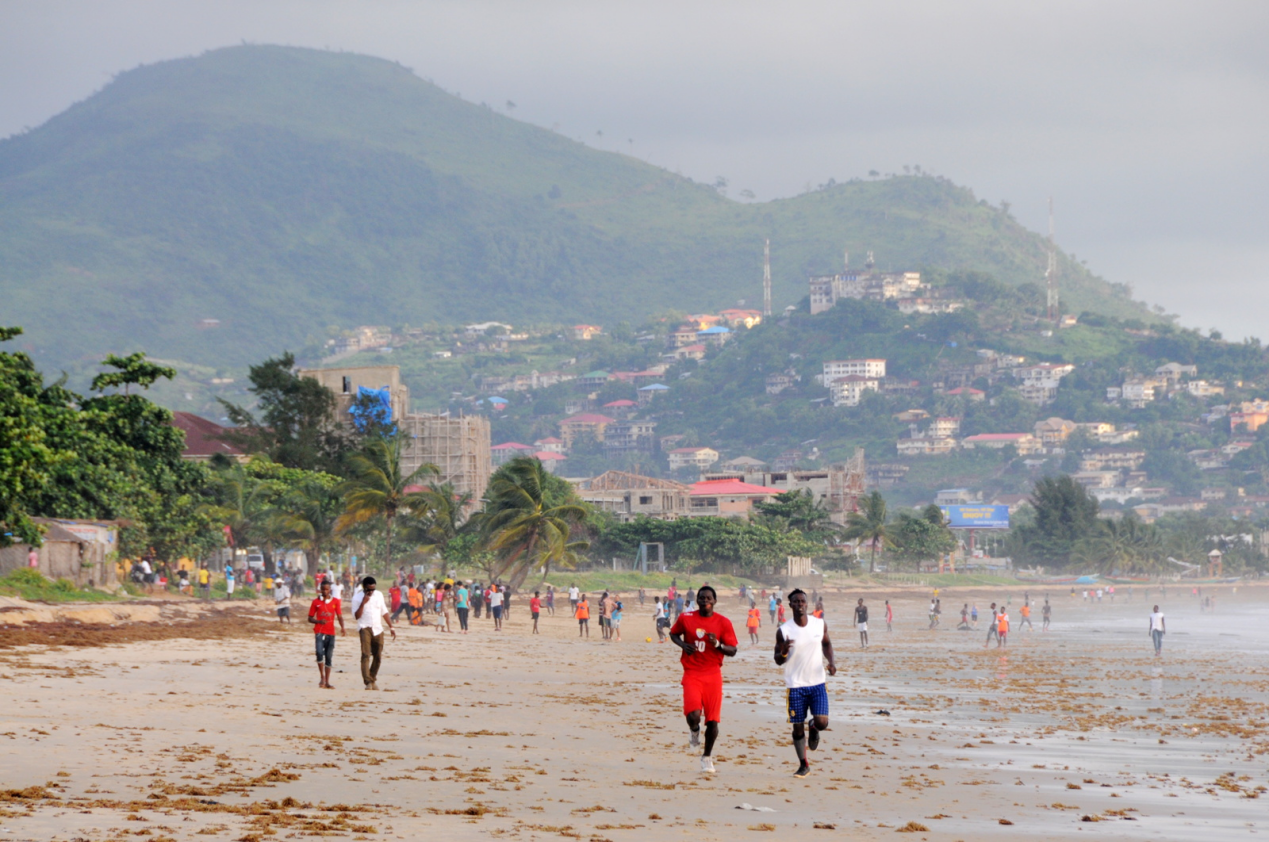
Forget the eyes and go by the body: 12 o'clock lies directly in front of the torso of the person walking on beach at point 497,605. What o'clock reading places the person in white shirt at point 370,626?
The person in white shirt is roughly at 6 o'clock from the person walking on beach.

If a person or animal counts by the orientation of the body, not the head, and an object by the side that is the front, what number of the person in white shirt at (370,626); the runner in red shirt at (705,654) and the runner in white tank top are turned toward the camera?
3

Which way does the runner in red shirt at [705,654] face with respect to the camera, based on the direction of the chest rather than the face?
toward the camera

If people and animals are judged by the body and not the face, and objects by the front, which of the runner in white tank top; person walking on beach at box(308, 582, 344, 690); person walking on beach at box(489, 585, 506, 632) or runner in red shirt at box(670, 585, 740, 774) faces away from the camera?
person walking on beach at box(489, 585, 506, 632)

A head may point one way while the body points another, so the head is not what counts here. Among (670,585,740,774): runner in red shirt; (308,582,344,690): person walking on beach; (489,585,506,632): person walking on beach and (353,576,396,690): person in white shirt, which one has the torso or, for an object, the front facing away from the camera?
(489,585,506,632): person walking on beach

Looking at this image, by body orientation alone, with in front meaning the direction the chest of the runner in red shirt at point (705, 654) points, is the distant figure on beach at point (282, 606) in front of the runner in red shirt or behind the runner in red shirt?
behind
